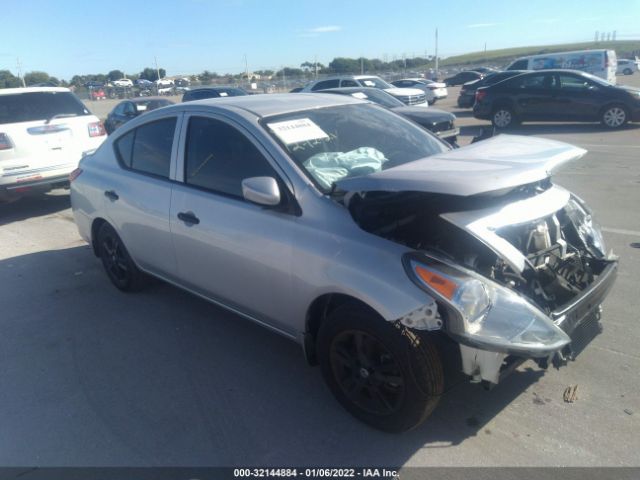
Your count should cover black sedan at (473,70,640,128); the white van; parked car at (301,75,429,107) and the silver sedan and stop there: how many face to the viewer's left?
1

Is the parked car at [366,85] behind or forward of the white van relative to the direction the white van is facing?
forward

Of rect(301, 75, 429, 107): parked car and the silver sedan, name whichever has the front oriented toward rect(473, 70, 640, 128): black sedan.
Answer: the parked car

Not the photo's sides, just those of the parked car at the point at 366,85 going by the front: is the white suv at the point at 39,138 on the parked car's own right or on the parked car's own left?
on the parked car's own right

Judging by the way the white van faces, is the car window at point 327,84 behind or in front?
in front

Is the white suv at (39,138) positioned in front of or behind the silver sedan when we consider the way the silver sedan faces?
behind

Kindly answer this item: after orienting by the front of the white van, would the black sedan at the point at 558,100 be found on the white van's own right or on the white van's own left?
on the white van's own left

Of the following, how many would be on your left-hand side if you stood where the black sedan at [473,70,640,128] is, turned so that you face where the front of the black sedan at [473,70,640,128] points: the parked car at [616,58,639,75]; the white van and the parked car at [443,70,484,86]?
3

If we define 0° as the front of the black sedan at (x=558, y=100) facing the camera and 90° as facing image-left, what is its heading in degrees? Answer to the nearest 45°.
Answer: approximately 270°

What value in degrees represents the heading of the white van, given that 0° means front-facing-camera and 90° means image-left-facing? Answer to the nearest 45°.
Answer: approximately 90°

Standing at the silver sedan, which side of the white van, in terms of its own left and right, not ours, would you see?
left

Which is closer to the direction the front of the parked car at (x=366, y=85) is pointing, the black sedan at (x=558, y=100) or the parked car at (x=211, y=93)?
the black sedan
